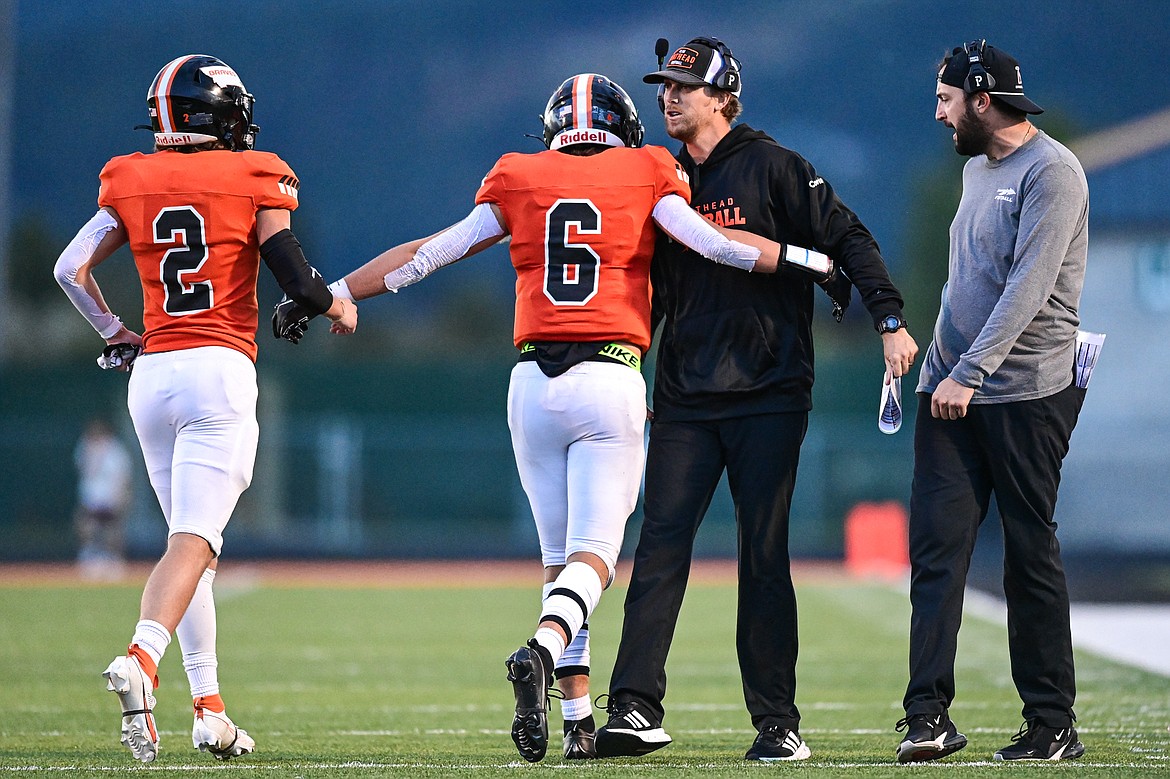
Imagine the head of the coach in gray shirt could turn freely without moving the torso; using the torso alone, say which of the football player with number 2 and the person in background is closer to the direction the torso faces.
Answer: the football player with number 2

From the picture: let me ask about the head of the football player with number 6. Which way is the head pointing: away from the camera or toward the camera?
away from the camera

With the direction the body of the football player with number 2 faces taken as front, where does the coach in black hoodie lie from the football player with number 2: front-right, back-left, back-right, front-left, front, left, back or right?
front-right

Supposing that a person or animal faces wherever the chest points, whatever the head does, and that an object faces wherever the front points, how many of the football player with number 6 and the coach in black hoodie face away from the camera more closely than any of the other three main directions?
1

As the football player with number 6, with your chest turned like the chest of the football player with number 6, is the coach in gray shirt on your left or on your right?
on your right

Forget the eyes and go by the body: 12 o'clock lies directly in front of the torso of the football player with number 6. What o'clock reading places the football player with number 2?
The football player with number 2 is roughly at 9 o'clock from the football player with number 6.

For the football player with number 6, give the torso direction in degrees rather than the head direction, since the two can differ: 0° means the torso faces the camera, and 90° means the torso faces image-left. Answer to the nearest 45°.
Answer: approximately 180°

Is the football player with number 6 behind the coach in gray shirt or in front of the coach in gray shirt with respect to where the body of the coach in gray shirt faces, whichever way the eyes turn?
in front

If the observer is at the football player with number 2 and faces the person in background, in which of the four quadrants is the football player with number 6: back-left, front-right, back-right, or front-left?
back-right

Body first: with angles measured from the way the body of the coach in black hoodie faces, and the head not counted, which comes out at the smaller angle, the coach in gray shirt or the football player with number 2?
the football player with number 2

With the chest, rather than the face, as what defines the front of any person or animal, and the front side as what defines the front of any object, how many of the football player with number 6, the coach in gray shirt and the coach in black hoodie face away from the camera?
1

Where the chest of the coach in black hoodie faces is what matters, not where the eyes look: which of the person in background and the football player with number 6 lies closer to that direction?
the football player with number 6

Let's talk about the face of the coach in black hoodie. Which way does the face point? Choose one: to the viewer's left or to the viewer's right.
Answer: to the viewer's left

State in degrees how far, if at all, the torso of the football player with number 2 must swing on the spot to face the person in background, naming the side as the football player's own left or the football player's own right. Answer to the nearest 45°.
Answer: approximately 45° to the football player's own left

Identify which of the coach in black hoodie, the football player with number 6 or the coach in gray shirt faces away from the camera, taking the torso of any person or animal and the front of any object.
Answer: the football player with number 6

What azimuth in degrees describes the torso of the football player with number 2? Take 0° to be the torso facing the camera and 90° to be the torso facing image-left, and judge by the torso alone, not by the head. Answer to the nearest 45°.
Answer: approximately 225°

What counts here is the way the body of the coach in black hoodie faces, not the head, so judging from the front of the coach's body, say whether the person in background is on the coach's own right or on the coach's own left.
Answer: on the coach's own right
